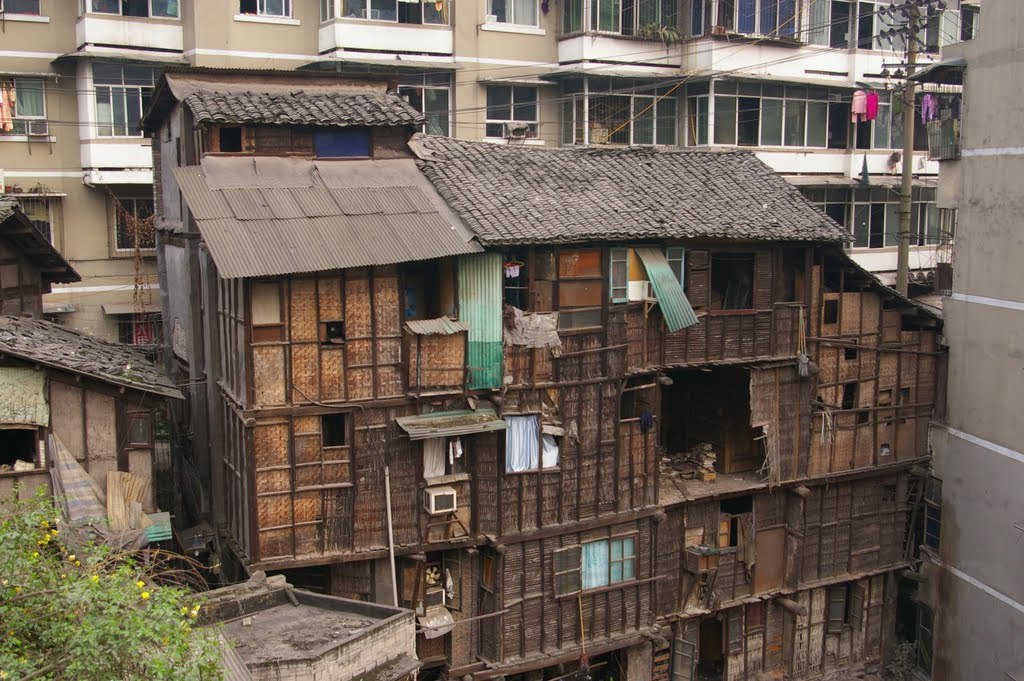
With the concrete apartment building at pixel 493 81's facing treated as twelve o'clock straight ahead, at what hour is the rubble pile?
The rubble pile is roughly at 11 o'clock from the concrete apartment building.

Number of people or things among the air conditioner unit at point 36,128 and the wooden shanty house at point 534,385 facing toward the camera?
2

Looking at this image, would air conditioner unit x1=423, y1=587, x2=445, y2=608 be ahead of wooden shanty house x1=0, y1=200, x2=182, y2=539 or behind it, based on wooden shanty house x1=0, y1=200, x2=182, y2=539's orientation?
ahead

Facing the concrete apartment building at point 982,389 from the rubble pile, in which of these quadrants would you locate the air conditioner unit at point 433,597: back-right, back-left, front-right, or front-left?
back-right

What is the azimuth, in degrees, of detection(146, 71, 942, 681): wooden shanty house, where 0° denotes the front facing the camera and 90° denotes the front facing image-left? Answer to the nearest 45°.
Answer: approximately 0°

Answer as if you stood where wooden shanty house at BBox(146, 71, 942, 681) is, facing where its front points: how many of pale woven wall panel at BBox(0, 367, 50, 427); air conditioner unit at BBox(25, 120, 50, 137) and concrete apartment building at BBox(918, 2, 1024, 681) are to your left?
1

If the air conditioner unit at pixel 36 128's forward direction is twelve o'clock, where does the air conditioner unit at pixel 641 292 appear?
the air conditioner unit at pixel 641 292 is roughly at 11 o'clock from the air conditioner unit at pixel 36 128.

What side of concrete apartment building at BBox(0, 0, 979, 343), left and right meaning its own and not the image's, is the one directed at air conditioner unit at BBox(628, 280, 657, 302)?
front

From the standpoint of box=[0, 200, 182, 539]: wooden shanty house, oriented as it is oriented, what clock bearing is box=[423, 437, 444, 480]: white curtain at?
The white curtain is roughly at 9 o'clock from the wooden shanty house.

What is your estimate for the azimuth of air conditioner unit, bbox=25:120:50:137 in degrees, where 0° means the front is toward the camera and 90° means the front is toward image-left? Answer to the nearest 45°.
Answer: approximately 0°

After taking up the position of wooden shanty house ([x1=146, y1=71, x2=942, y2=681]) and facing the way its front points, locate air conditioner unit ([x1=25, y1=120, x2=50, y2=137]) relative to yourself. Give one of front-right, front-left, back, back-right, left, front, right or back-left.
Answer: back-right

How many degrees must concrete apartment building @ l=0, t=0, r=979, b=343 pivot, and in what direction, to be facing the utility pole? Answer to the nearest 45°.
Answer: approximately 45° to its left
